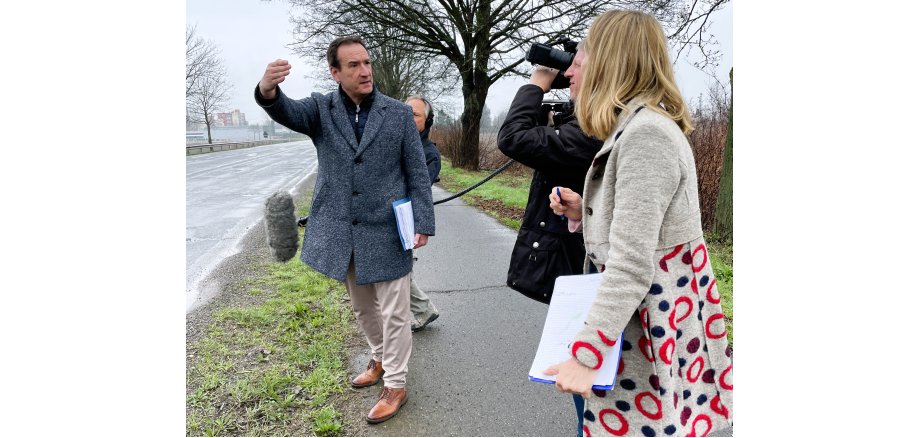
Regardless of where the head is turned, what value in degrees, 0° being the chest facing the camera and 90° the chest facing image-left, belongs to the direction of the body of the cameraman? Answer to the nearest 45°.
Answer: approximately 90°

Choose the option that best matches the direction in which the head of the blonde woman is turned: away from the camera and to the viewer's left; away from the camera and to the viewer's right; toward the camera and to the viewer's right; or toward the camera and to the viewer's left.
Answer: away from the camera and to the viewer's left

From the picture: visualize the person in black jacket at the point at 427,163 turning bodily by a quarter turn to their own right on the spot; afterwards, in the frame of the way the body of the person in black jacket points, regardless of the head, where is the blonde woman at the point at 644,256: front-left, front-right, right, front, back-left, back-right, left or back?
back-left

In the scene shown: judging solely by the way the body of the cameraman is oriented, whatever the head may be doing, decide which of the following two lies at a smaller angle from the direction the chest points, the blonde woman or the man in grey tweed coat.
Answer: the man in grey tweed coat

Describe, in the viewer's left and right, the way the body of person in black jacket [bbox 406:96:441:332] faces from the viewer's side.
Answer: facing the viewer and to the left of the viewer

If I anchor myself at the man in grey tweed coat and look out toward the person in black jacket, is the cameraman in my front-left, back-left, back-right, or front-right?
back-right

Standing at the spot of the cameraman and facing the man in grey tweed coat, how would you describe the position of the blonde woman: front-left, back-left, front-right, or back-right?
back-left
